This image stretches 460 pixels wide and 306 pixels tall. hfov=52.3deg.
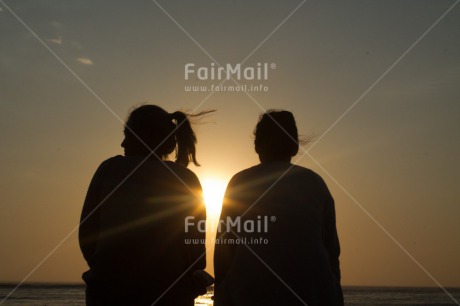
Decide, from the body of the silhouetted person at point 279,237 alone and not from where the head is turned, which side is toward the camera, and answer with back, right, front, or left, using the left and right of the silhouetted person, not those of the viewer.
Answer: back

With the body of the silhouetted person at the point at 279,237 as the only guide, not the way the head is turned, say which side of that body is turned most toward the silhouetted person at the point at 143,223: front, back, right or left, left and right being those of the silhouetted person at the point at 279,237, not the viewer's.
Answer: left
